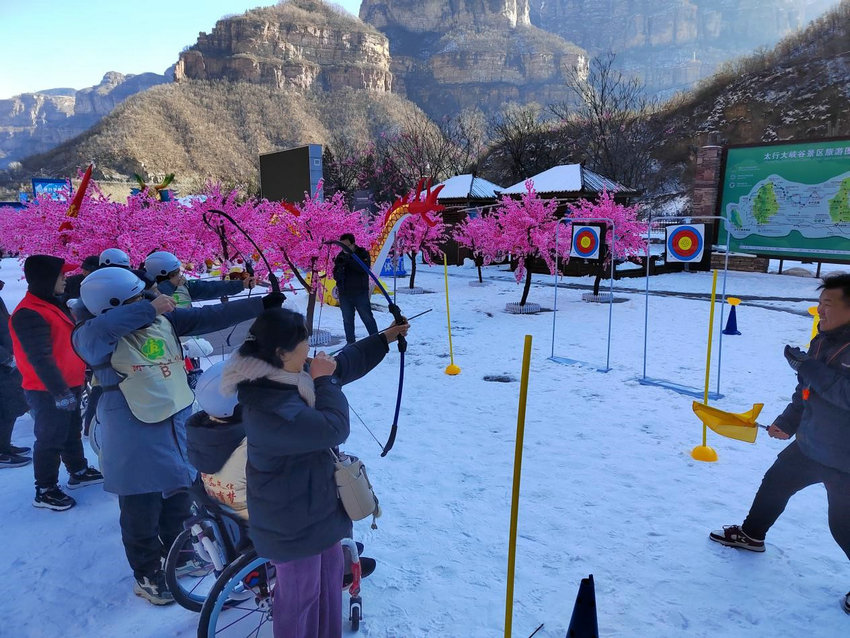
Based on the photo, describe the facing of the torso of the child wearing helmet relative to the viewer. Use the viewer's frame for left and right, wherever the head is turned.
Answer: facing away from the viewer and to the right of the viewer

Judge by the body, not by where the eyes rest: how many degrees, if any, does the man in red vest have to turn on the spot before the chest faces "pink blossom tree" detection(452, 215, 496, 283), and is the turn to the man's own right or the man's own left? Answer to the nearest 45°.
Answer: approximately 45° to the man's own left

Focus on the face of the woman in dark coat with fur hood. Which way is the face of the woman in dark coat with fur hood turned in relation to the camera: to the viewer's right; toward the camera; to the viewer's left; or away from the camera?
to the viewer's right

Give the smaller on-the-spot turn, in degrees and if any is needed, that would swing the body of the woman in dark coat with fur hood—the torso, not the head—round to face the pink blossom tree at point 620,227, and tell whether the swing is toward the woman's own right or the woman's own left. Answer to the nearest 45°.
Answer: approximately 45° to the woman's own left

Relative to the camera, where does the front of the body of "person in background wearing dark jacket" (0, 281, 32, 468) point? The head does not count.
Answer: to the viewer's right

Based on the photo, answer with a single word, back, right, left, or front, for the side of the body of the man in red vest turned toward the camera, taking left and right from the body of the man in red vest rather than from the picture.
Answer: right
